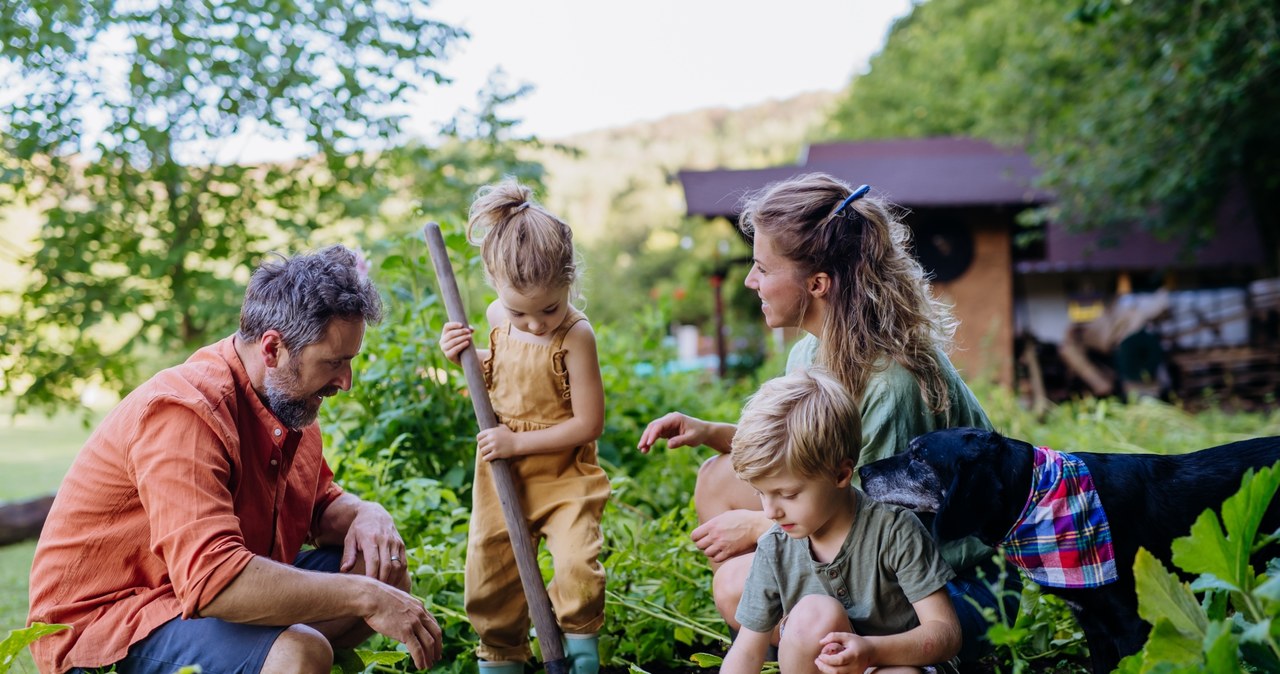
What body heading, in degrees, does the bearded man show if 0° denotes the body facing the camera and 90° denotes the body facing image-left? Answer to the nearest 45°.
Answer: approximately 315°

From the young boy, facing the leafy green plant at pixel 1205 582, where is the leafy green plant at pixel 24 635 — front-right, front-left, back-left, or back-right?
back-right

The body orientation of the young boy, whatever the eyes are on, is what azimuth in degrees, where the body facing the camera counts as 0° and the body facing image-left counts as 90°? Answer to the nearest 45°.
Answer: approximately 45°

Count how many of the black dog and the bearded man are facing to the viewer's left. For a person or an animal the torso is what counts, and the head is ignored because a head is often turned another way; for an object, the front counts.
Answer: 1

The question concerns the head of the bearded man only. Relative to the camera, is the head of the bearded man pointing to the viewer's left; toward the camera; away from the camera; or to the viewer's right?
to the viewer's right

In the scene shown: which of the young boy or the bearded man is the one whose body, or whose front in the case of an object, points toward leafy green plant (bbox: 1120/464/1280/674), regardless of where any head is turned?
the bearded man

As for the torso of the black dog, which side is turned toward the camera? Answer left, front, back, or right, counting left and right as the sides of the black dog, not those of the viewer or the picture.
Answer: left

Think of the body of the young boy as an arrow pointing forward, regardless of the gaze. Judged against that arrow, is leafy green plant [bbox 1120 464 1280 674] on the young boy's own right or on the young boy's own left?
on the young boy's own left

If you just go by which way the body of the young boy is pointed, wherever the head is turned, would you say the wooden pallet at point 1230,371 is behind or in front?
behind

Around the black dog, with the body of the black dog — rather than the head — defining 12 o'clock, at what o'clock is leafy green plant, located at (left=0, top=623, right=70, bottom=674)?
The leafy green plant is roughly at 11 o'clock from the black dog.

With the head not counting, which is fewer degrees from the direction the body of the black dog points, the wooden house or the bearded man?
the bearded man
